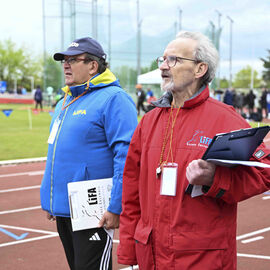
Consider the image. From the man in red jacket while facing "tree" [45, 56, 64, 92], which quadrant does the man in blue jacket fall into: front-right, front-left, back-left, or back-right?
front-left

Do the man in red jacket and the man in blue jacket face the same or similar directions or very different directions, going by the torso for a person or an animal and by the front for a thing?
same or similar directions

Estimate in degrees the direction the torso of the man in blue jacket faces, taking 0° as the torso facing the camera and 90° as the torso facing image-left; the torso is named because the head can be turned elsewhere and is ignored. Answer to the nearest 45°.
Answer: approximately 45°

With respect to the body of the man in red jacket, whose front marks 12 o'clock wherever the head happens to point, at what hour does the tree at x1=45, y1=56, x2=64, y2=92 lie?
The tree is roughly at 4 o'clock from the man in red jacket.

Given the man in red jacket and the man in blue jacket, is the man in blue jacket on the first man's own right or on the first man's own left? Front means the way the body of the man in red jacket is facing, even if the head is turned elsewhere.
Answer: on the first man's own right

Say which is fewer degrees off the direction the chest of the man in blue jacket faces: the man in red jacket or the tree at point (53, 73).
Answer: the man in red jacket

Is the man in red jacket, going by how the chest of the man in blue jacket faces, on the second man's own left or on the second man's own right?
on the second man's own left

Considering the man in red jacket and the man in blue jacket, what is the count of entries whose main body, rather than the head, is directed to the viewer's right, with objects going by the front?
0
